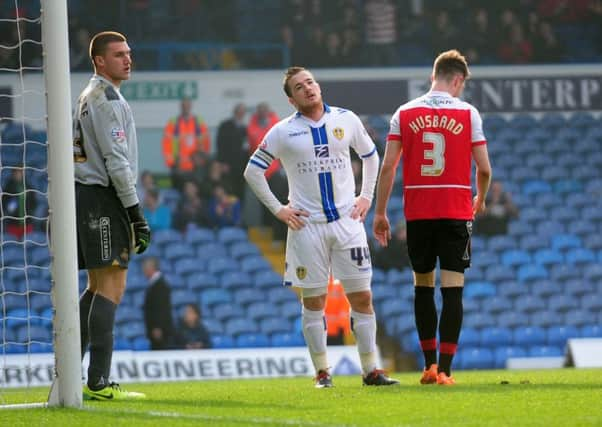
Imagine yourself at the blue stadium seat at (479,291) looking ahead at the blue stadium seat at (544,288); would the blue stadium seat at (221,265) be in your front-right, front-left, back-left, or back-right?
back-left

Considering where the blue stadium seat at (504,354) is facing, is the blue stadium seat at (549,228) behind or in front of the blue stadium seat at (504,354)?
behind

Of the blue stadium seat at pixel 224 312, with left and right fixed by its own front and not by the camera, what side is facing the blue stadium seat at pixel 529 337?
left

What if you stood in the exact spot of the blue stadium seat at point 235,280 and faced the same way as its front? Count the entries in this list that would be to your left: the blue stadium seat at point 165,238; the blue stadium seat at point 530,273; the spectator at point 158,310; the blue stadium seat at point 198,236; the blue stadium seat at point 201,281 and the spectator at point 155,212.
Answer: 1

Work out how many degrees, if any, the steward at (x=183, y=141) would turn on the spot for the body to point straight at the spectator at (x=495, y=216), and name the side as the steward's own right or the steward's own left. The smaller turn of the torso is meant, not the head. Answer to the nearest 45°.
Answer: approximately 90° to the steward's own left

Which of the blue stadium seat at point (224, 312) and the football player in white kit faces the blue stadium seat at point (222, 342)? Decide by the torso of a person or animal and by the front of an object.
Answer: the blue stadium seat at point (224, 312)

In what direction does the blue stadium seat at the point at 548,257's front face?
toward the camera

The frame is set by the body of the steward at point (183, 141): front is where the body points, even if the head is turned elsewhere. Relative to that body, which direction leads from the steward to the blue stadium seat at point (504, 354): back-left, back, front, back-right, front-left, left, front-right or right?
front-left

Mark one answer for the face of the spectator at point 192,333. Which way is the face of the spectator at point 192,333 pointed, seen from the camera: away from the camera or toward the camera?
toward the camera

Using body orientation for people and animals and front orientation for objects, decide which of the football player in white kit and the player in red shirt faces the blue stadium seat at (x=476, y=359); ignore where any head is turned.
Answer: the player in red shirt

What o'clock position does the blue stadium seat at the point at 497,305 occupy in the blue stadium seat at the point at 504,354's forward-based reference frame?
the blue stadium seat at the point at 497,305 is roughly at 6 o'clock from the blue stadium seat at the point at 504,354.

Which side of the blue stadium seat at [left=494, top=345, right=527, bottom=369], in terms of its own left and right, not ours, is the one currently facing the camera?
front

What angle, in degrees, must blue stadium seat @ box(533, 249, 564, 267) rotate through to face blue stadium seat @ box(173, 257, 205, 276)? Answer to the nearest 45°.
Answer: approximately 90° to its right

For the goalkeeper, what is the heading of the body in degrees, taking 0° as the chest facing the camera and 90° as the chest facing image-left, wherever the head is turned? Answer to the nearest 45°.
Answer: approximately 270°

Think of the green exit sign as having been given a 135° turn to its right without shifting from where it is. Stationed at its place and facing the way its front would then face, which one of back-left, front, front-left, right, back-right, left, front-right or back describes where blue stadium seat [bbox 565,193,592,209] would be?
back-right

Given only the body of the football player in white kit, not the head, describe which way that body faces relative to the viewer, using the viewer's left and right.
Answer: facing the viewer

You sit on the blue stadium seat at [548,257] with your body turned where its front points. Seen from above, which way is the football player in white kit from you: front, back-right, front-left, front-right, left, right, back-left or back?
front

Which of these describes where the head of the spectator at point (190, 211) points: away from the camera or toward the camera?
toward the camera

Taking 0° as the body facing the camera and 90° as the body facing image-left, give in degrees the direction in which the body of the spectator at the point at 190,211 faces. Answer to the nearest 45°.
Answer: approximately 0°
